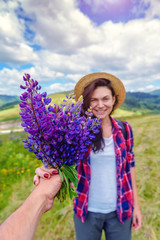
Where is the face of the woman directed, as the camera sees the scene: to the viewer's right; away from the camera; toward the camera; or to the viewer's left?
toward the camera

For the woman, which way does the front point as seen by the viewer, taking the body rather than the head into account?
toward the camera
